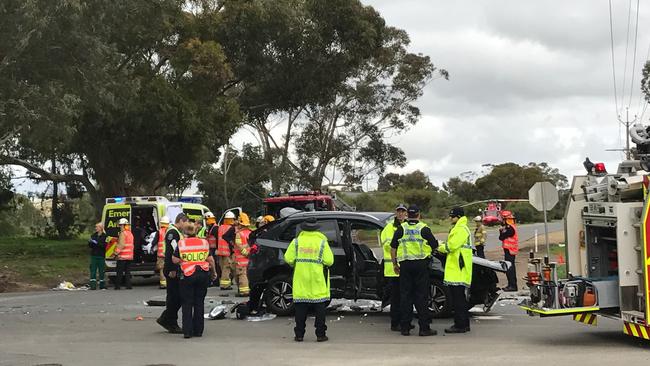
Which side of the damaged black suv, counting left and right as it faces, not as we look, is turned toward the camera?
right

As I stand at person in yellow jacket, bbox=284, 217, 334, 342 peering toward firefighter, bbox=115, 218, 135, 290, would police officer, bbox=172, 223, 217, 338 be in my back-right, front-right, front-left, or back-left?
front-left

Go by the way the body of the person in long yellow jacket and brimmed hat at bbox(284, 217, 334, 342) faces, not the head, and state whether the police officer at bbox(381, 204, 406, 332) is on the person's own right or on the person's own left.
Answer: on the person's own right

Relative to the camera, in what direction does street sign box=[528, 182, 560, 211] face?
facing away from the viewer

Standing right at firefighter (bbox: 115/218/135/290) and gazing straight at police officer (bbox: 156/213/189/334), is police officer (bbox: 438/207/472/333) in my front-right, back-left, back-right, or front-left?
front-left

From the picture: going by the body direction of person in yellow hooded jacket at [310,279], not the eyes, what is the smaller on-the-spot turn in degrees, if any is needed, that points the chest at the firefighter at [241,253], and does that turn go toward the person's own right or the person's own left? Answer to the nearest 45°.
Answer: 0° — they already face them

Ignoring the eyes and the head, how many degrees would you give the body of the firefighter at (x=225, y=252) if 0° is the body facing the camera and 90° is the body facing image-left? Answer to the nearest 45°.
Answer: approximately 270°

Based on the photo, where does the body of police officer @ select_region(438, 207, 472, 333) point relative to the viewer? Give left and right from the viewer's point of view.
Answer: facing to the left of the viewer

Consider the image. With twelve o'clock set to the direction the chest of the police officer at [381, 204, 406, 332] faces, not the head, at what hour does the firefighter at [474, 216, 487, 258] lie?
The firefighter is roughly at 8 o'clock from the police officer.

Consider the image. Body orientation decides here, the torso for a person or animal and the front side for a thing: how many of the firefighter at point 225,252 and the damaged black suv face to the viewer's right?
2

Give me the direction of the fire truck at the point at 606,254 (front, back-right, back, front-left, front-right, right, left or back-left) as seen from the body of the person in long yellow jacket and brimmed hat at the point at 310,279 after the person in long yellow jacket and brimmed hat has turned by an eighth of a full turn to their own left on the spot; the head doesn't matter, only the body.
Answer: back-right

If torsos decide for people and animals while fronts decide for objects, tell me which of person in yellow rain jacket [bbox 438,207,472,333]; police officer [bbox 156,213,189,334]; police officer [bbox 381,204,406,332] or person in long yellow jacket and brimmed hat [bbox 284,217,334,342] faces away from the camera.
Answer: person in long yellow jacket and brimmed hat [bbox 284,217,334,342]

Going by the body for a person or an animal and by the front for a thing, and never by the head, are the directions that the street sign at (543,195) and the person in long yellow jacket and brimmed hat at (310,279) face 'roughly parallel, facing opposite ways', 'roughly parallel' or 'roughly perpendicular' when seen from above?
roughly parallel

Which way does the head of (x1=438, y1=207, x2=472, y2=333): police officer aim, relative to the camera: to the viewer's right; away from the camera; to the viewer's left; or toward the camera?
to the viewer's left

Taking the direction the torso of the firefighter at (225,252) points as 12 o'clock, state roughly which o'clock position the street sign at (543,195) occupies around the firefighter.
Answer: The street sign is roughly at 12 o'clock from the firefighter.

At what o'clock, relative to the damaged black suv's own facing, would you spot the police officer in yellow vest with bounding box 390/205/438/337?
The police officer in yellow vest is roughly at 2 o'clock from the damaged black suv.

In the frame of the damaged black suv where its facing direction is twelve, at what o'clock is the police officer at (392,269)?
The police officer is roughly at 2 o'clock from the damaged black suv.
